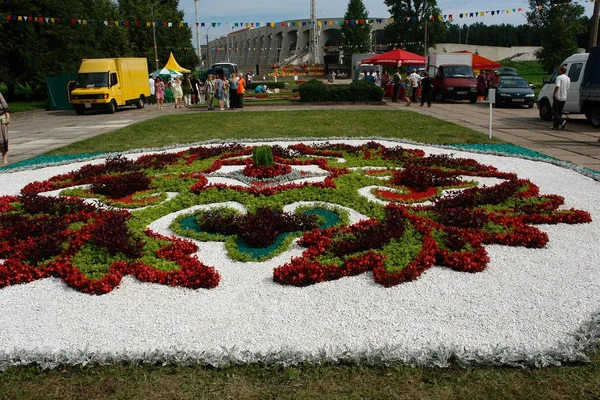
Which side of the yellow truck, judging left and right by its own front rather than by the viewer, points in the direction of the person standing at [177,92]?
back

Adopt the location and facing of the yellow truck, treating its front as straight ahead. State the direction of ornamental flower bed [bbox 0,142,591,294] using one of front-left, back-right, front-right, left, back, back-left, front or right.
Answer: front-left

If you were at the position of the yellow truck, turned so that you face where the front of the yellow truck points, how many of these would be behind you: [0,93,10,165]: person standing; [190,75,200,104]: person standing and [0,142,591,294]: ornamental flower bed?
1

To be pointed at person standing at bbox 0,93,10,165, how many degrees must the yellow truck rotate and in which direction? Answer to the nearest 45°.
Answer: approximately 45° to its left

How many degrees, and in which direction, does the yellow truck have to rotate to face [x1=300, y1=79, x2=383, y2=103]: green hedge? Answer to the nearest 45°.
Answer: approximately 135° to its left

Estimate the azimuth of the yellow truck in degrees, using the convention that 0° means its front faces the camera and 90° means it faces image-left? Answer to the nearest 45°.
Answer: approximately 45°

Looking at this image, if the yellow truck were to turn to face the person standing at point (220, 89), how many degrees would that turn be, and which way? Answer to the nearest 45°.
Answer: approximately 90° to its left

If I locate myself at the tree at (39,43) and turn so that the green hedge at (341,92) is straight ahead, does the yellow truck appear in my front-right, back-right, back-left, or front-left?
front-right

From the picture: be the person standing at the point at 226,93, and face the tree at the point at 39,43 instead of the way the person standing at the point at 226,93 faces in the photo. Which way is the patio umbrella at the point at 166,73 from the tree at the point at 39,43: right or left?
right

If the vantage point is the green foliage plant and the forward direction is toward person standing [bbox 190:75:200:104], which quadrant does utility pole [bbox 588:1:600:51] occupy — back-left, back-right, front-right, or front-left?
front-right

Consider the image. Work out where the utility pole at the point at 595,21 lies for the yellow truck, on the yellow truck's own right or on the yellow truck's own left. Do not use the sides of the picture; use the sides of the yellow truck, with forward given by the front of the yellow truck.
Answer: on the yellow truck's own left

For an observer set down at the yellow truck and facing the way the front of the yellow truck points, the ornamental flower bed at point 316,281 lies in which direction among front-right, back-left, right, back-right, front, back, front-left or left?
front-left

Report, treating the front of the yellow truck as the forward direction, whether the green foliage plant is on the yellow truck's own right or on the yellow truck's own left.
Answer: on the yellow truck's own left
